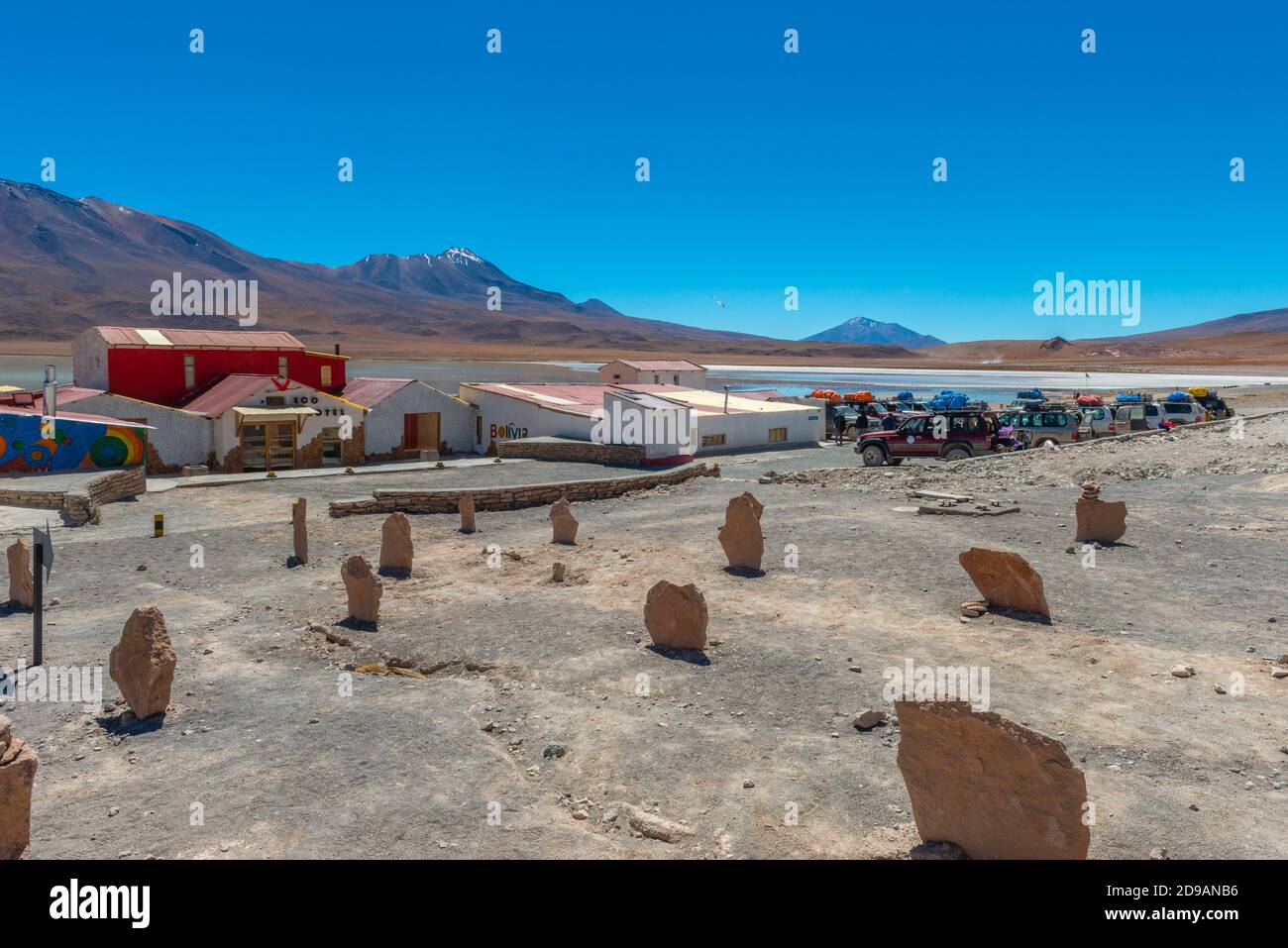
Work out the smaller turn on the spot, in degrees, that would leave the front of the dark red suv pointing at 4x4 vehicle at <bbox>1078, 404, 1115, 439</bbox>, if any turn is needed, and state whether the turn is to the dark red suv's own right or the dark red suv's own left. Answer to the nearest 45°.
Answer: approximately 135° to the dark red suv's own right

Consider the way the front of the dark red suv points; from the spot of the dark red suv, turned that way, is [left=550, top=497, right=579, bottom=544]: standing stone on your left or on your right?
on your left

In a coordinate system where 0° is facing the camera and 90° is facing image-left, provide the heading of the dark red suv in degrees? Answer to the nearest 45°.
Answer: approximately 90°

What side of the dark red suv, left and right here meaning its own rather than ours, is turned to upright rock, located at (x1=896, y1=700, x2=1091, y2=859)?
left

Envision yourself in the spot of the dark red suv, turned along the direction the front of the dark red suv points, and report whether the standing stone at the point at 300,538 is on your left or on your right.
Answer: on your left

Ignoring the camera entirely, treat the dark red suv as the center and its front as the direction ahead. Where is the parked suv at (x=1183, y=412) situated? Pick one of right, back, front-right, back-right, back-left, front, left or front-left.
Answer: back-right

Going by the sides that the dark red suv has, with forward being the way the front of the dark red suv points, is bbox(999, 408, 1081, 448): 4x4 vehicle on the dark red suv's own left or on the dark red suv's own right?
on the dark red suv's own right

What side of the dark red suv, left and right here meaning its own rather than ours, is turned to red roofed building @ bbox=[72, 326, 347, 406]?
front

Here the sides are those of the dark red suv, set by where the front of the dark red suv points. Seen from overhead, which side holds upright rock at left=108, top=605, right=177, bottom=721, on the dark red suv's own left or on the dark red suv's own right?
on the dark red suv's own left

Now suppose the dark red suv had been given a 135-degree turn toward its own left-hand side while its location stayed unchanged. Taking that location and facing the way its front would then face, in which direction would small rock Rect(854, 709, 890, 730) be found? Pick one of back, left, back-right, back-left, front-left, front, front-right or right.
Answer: front-right

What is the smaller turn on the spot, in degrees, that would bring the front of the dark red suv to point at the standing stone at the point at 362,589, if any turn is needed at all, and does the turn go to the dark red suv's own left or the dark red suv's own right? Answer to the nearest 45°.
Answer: approximately 90° to the dark red suv's own left

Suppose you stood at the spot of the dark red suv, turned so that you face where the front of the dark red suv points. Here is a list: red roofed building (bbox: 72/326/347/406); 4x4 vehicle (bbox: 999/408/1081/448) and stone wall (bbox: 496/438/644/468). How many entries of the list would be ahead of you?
2

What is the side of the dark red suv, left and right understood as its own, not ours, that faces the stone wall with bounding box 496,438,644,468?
front

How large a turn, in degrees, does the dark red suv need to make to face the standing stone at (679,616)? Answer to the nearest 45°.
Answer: approximately 90° to its left
